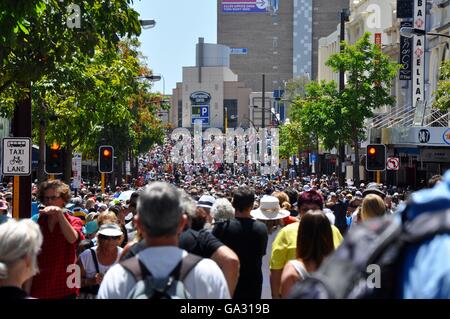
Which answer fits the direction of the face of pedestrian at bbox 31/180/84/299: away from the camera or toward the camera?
toward the camera

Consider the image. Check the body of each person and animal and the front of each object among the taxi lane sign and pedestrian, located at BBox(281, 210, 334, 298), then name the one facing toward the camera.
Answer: the taxi lane sign

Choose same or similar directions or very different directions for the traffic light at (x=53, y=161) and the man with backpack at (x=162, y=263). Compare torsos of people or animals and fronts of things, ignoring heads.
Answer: very different directions

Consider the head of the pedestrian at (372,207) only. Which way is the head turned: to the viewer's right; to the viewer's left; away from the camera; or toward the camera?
away from the camera

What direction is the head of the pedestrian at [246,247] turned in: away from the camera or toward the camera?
away from the camera

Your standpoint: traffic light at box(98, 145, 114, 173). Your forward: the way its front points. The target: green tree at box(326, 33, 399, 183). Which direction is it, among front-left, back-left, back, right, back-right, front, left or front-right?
back-left

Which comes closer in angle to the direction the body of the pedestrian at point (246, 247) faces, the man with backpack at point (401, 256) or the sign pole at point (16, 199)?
the sign pole

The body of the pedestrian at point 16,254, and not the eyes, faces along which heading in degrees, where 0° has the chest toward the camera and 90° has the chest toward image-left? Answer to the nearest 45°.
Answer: approximately 225°

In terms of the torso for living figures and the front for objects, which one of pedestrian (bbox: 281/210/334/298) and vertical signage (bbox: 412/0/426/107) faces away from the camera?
the pedestrian

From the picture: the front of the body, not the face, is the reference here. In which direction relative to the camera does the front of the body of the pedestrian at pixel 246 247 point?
away from the camera

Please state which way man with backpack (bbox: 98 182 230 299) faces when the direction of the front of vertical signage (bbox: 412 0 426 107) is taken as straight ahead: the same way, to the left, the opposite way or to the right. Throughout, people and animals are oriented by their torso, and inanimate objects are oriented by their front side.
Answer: the opposite way

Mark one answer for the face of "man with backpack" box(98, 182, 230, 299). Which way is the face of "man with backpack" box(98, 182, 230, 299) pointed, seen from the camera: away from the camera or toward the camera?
away from the camera

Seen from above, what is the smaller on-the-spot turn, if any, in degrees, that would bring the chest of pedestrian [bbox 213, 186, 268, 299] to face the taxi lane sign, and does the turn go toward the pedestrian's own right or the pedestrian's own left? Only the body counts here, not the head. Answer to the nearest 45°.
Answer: approximately 45° to the pedestrian's own left

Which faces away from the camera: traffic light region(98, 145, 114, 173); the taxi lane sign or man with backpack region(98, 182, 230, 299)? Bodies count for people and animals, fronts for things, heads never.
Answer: the man with backpack

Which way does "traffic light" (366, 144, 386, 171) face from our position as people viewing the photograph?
facing the viewer

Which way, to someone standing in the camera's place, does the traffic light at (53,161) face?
facing the viewer

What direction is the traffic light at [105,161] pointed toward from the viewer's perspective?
toward the camera

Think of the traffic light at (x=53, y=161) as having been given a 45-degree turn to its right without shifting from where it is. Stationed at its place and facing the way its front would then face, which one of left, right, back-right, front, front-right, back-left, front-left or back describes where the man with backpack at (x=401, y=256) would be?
front-left

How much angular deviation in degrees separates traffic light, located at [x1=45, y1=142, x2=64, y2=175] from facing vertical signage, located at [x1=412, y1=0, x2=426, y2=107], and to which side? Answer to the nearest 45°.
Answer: approximately 135° to its left

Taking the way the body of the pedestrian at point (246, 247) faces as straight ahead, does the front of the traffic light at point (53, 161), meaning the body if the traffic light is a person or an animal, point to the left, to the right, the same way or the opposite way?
the opposite way

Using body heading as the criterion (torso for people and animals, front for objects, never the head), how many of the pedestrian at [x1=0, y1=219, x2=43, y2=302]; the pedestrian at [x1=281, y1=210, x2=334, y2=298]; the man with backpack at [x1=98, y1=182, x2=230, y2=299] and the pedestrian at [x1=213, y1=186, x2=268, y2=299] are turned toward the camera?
0

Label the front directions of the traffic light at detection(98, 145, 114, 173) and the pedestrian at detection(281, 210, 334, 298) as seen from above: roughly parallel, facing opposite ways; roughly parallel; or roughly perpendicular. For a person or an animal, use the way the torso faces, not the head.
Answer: roughly parallel, facing opposite ways

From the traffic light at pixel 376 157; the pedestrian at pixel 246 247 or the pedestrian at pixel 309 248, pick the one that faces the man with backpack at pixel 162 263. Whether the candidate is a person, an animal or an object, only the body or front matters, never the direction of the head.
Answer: the traffic light
